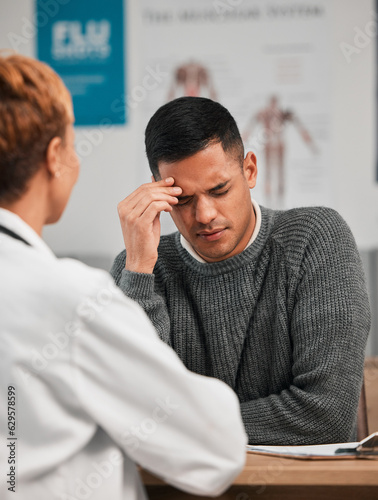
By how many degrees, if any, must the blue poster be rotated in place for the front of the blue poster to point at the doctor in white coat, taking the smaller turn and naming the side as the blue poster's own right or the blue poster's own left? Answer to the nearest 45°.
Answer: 0° — it already faces them

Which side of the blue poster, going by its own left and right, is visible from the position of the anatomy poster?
left

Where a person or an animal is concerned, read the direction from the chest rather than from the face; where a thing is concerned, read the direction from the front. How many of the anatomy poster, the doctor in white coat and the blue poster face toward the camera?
2

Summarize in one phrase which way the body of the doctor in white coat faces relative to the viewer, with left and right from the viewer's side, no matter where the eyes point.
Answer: facing away from the viewer and to the right of the viewer

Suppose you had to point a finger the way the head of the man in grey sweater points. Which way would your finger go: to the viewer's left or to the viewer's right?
to the viewer's left

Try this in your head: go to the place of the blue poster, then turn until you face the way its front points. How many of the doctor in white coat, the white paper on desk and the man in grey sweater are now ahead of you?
3

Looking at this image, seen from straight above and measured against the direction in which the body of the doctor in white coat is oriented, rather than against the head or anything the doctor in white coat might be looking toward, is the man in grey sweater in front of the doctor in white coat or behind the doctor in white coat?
in front

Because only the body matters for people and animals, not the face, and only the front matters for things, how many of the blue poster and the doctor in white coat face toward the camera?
1

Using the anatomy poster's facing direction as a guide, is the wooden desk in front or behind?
in front

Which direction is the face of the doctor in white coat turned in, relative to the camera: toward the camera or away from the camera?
away from the camera

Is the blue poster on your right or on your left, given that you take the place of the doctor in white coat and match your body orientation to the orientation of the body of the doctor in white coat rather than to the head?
on your left

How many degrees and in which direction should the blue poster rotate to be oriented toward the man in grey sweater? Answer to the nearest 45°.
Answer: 0° — it already faces them
